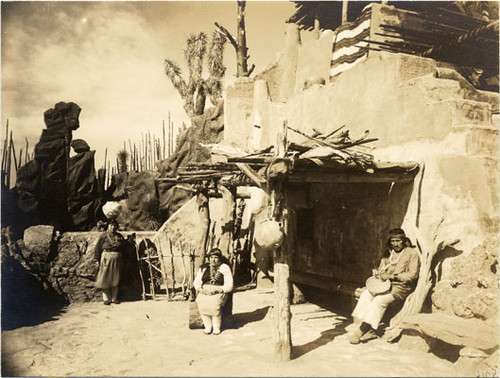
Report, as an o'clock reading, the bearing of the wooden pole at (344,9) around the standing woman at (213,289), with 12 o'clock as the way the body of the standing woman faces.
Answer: The wooden pole is roughly at 7 o'clock from the standing woman.

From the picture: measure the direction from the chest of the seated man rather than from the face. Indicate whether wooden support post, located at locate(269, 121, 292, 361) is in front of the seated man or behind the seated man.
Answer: in front

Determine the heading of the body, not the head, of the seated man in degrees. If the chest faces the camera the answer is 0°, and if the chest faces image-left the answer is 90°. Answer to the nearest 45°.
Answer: approximately 45°

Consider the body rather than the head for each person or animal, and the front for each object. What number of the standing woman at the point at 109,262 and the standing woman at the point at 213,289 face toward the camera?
2

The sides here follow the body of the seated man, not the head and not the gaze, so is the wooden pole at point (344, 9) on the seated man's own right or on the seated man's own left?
on the seated man's own right

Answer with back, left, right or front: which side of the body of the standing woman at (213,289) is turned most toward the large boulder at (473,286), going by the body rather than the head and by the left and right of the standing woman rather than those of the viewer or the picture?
left

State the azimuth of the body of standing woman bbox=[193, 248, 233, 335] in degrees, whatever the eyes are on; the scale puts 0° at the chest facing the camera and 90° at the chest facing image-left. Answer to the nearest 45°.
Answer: approximately 0°

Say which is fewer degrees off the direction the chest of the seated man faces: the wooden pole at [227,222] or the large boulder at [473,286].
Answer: the wooden pole
